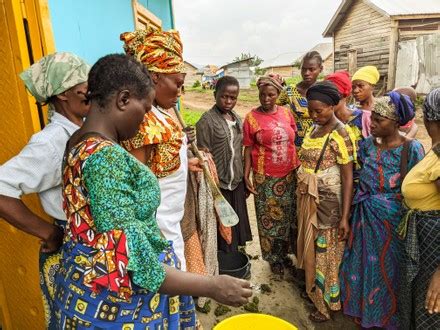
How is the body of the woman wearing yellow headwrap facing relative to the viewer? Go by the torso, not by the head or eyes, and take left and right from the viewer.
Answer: facing the viewer and to the left of the viewer

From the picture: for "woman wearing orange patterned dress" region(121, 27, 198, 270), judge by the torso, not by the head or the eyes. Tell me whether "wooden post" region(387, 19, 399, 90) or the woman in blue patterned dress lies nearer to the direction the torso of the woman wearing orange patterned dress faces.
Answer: the woman in blue patterned dress

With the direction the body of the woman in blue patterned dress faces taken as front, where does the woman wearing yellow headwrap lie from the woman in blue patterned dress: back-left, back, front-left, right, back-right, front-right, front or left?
back-right

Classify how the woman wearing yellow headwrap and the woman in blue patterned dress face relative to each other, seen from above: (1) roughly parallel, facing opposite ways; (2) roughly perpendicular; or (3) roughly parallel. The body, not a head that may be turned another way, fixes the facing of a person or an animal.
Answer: roughly parallel

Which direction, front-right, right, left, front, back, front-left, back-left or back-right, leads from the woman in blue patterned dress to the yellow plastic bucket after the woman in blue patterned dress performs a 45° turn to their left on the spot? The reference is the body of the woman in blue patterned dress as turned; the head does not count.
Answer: front-right

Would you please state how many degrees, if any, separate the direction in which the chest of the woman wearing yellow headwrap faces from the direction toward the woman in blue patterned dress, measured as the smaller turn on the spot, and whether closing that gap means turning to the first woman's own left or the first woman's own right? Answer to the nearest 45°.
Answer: approximately 45° to the first woman's own left

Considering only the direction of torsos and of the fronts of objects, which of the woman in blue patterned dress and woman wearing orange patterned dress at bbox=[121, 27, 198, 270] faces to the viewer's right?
the woman wearing orange patterned dress

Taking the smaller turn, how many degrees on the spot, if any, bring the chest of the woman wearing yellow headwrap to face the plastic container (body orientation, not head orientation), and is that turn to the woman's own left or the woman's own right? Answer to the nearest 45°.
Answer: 0° — they already face it

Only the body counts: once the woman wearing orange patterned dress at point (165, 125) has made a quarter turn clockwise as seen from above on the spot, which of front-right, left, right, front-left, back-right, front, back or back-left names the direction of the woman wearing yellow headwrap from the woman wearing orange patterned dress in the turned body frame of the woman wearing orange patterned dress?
back-left

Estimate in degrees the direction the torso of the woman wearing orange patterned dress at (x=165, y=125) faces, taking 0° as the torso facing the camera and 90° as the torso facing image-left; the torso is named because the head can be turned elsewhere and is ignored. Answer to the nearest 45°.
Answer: approximately 270°

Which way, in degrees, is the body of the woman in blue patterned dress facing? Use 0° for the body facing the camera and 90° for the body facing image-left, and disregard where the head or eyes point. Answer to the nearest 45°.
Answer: approximately 45°

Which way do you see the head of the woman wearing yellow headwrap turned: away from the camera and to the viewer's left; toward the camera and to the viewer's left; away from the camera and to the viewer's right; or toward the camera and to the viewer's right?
toward the camera and to the viewer's left
